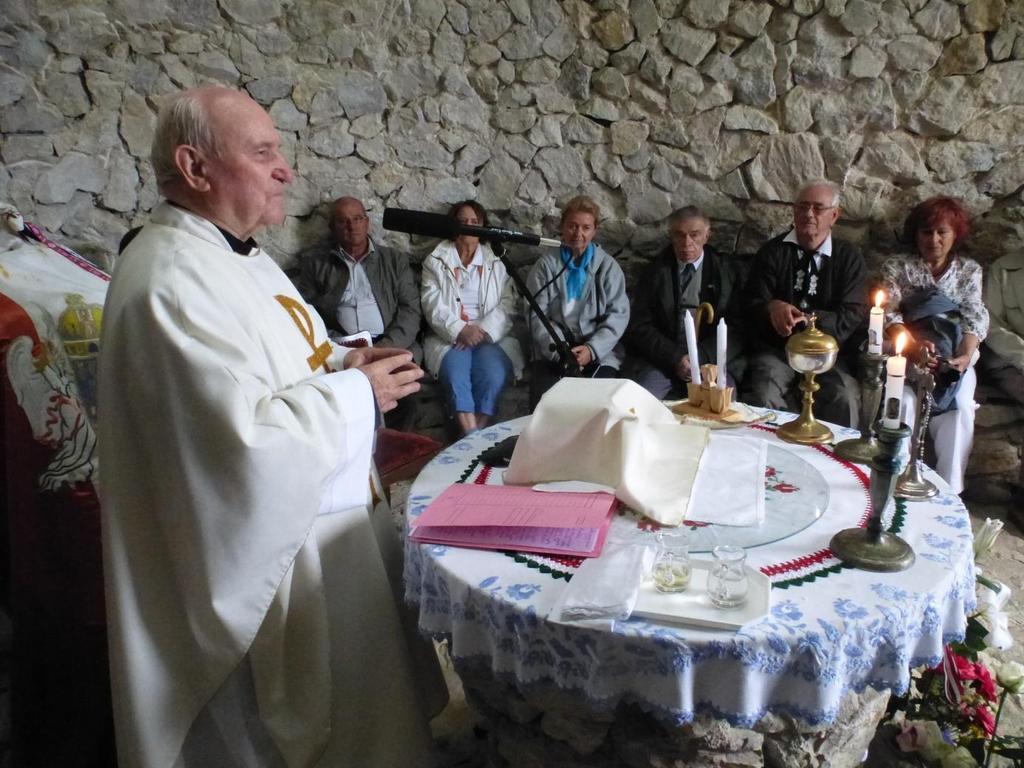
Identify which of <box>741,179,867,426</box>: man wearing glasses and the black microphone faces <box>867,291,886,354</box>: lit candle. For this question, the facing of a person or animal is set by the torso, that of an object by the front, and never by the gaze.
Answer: the man wearing glasses

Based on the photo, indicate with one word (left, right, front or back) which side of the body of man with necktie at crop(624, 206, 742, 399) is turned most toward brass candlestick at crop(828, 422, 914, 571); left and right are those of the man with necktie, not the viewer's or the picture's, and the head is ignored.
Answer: front

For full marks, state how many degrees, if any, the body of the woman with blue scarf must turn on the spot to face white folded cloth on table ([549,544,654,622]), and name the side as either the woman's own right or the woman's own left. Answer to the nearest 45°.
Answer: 0° — they already face it

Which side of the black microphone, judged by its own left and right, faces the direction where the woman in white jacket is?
right

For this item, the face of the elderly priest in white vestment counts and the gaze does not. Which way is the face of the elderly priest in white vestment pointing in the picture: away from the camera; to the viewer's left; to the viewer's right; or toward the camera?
to the viewer's right

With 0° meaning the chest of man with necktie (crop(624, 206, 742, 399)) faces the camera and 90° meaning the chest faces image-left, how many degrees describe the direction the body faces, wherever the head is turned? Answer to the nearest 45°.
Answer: approximately 0°

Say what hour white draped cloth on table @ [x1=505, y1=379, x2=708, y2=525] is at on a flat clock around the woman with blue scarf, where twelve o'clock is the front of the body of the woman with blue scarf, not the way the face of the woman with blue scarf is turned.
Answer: The white draped cloth on table is roughly at 12 o'clock from the woman with blue scarf.

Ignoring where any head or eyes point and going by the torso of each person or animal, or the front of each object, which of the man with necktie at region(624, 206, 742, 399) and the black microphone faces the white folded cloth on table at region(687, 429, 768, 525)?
the man with necktie

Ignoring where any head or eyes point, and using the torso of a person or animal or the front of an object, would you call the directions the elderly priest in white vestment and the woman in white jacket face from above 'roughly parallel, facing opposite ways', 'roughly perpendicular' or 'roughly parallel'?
roughly perpendicular

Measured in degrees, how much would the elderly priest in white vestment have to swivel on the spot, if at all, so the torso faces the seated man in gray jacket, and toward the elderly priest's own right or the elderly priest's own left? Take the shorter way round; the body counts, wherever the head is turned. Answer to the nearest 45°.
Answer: approximately 90° to the elderly priest's own left

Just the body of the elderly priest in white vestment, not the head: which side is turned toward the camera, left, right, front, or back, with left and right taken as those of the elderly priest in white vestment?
right
